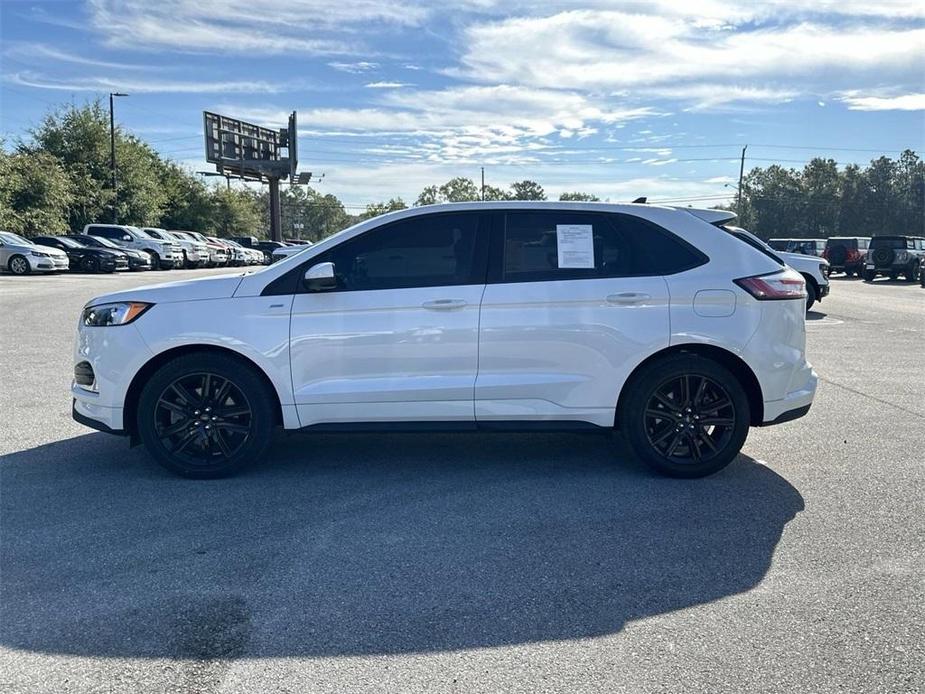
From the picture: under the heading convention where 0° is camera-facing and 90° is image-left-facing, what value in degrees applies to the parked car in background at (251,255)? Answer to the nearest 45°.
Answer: approximately 315°

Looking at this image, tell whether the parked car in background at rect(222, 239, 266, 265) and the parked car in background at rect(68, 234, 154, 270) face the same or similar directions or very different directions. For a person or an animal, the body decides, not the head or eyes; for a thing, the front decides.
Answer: same or similar directions

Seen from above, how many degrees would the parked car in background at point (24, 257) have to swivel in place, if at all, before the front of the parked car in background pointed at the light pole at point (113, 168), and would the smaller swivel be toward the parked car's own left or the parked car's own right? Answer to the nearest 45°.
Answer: approximately 135° to the parked car's own left

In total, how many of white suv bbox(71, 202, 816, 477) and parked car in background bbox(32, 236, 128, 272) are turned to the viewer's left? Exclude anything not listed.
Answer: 1

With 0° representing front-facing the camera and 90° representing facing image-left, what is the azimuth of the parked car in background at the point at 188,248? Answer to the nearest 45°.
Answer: approximately 315°

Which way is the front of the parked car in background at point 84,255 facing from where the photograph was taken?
facing the viewer and to the right of the viewer

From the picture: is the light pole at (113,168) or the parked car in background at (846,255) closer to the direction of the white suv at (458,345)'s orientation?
the light pole

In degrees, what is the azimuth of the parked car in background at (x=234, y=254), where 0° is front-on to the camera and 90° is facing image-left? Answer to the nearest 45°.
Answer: approximately 315°

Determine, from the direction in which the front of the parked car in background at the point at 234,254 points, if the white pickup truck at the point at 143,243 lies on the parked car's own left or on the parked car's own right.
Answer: on the parked car's own right

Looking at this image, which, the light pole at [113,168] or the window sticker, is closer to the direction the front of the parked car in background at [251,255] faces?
the window sticker

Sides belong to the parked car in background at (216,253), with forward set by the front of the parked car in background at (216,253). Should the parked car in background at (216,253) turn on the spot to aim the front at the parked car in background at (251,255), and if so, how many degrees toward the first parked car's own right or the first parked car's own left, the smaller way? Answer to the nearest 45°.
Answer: approximately 135° to the first parked car's own left

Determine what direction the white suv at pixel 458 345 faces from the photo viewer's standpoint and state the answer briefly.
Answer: facing to the left of the viewer

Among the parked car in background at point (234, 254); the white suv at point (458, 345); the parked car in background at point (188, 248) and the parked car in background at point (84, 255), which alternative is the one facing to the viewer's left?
the white suv
